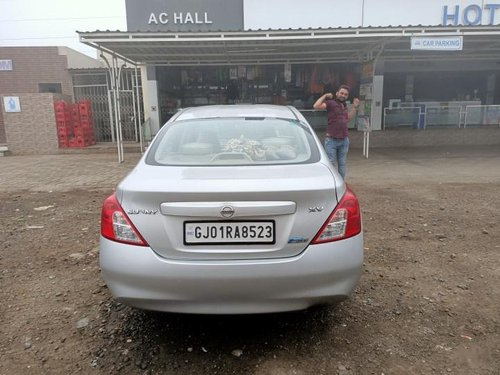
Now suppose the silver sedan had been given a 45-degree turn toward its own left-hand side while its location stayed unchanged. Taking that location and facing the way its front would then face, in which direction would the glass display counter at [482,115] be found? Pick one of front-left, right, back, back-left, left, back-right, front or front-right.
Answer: right

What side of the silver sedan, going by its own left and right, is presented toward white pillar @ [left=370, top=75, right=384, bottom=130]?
front

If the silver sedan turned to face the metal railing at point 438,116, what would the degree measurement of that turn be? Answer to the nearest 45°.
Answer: approximately 45° to its right

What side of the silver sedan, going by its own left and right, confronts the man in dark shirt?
front

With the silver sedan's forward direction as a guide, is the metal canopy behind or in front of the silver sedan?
in front

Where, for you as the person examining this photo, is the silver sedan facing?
facing away from the viewer

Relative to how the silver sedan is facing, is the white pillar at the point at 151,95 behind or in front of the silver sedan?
in front
